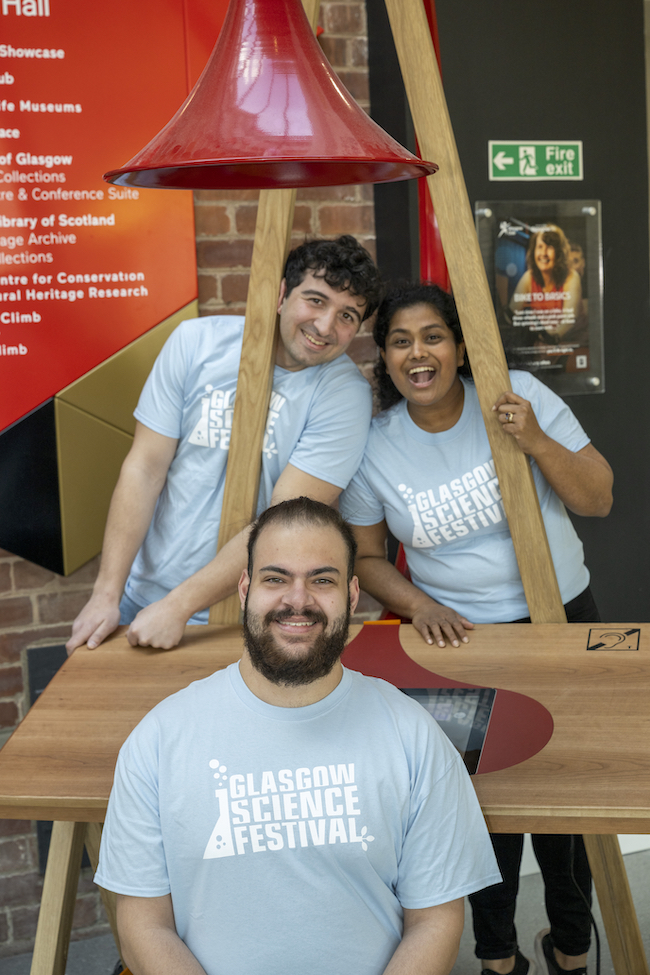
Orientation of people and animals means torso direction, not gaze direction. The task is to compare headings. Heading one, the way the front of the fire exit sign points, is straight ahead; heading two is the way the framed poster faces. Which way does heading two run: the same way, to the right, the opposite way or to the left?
the same way

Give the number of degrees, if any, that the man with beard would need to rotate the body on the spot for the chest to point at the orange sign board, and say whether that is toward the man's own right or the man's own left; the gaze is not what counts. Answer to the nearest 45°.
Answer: approximately 180°

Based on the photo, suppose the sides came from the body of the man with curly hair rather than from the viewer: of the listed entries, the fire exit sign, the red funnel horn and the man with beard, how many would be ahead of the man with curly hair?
2

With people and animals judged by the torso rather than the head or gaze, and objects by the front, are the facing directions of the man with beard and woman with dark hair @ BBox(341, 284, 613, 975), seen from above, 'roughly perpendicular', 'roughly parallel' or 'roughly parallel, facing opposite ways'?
roughly parallel

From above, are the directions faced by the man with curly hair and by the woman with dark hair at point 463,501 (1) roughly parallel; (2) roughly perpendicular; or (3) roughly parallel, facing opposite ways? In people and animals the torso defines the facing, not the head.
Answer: roughly parallel

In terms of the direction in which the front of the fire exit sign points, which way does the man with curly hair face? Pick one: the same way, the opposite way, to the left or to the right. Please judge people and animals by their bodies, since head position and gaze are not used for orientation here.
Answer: the same way

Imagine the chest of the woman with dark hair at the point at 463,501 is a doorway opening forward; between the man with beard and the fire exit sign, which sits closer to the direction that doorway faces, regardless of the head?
the man with beard

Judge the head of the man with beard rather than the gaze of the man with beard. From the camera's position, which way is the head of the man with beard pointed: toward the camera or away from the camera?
toward the camera

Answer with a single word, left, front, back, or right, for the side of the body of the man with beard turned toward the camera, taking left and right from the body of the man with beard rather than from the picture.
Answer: front

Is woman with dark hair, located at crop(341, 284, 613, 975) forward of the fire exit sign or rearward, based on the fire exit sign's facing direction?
forward

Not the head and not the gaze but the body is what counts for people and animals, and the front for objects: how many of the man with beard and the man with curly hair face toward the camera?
2

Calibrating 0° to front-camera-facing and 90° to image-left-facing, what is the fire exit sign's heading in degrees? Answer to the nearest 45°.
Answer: approximately 0°

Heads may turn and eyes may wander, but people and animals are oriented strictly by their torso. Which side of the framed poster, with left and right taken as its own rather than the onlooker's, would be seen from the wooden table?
front

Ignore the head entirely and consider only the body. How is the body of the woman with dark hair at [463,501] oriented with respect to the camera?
toward the camera

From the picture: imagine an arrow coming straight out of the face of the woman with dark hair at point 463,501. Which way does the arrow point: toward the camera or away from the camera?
toward the camera
